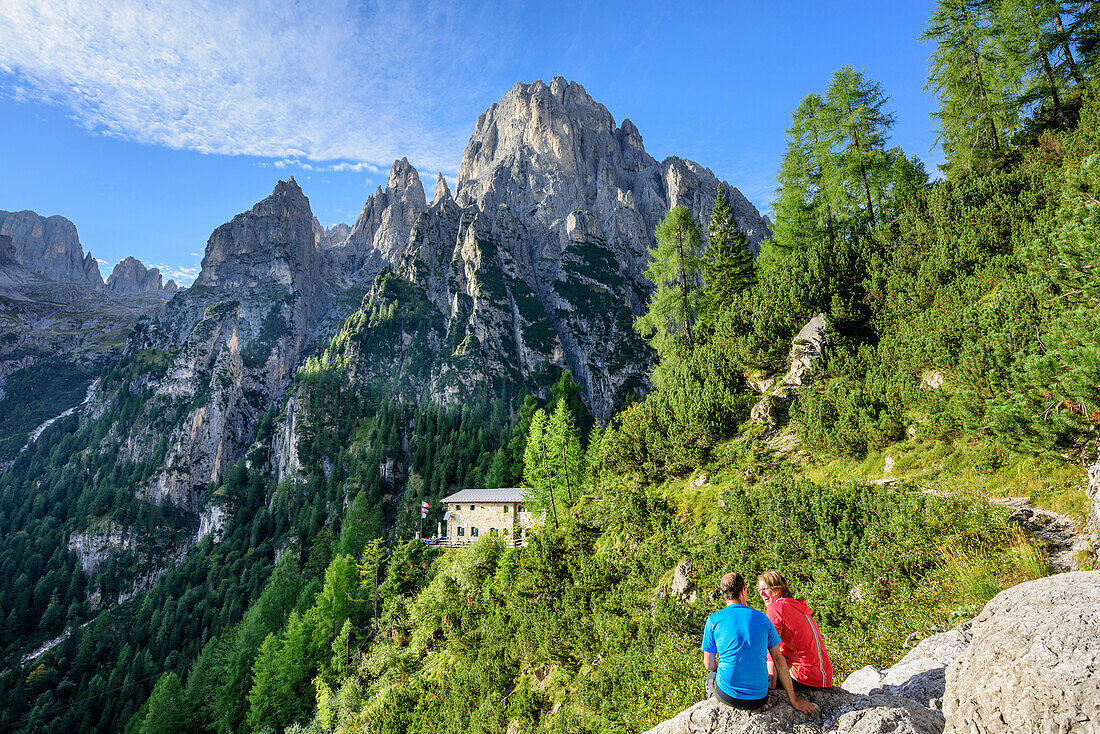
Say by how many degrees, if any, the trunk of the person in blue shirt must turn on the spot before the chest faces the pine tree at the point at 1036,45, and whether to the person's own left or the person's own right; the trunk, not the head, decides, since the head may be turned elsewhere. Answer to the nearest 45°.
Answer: approximately 45° to the person's own right

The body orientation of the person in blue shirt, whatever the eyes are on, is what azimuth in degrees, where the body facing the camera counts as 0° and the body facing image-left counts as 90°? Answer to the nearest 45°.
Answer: approximately 180°

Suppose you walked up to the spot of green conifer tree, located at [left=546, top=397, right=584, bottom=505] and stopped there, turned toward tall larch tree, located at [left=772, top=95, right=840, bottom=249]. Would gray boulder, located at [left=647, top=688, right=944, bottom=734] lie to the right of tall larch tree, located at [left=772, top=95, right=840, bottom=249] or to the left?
right

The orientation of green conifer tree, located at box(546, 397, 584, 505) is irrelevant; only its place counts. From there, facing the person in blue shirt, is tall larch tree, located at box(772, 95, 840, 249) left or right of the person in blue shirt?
left

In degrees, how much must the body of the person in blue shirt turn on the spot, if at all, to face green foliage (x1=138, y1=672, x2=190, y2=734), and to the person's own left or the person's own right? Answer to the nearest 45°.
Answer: approximately 45° to the person's own left

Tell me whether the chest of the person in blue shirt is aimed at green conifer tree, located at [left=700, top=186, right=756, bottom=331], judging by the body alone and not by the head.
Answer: yes

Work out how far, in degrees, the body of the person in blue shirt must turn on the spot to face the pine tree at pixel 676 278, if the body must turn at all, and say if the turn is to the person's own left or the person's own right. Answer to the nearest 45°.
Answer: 0° — they already face it
